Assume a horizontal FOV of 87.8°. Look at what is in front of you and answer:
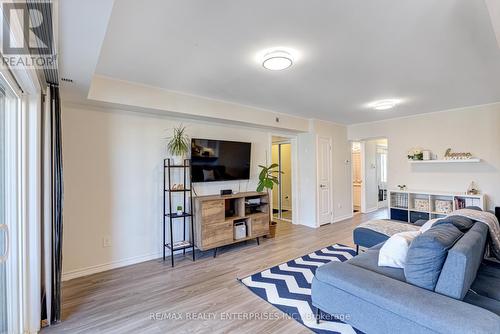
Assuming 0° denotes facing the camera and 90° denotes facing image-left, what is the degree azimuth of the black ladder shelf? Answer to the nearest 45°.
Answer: approximately 315°

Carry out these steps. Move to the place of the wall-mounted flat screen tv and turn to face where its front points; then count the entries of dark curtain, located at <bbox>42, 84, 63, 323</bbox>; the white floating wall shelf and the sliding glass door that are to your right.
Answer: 2

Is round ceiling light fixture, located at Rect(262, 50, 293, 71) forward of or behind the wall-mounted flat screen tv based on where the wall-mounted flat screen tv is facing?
forward

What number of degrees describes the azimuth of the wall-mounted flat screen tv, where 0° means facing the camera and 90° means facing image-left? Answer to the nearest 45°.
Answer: approximately 315°

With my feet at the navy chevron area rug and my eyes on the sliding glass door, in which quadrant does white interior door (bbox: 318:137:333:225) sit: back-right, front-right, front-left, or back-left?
back-right

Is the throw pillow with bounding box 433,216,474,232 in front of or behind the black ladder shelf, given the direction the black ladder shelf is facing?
in front

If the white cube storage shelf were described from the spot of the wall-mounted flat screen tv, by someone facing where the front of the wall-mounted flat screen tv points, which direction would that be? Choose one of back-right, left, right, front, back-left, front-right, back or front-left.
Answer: front-left

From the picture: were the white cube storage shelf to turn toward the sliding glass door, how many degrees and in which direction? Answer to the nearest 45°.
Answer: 0° — it already faces it

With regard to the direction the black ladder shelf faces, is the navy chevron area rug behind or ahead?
ahead

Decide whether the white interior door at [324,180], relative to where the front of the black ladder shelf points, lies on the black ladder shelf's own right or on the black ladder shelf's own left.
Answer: on the black ladder shelf's own left

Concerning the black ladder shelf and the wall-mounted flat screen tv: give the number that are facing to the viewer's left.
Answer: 0

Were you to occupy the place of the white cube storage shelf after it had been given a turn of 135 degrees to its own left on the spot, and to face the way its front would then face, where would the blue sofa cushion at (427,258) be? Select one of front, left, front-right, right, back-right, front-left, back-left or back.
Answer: right

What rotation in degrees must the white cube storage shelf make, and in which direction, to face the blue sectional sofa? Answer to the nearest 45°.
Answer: approximately 45° to its left

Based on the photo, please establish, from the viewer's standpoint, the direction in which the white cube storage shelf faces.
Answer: facing the viewer and to the left of the viewer
